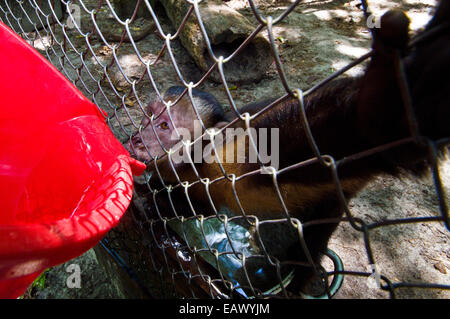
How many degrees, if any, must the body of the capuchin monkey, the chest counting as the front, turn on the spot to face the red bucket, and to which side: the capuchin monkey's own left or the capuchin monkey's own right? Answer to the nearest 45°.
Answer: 0° — it already faces it

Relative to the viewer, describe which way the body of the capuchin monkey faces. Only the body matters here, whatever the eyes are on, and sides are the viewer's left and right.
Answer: facing to the left of the viewer
